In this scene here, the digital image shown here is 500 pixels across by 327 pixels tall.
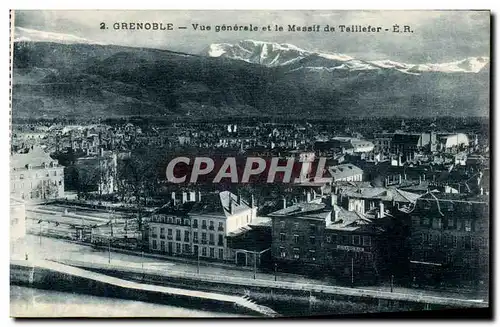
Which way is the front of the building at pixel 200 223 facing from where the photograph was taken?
facing the viewer and to the left of the viewer

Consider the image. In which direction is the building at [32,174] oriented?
toward the camera

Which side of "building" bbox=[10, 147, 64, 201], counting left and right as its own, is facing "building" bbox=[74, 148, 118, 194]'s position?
left

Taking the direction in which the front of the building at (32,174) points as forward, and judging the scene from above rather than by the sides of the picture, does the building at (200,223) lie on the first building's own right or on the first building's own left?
on the first building's own left

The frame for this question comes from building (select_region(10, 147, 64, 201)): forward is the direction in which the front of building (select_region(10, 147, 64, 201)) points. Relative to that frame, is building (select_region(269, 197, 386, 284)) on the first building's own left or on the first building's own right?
on the first building's own left
